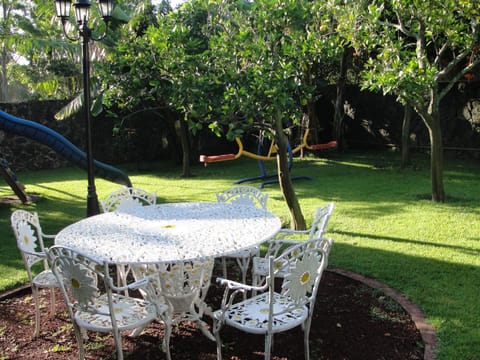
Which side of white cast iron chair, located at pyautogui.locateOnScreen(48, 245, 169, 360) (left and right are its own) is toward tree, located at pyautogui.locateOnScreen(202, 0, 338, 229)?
front

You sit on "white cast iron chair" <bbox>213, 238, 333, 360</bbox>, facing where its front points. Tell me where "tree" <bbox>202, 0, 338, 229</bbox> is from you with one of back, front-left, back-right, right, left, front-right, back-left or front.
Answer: front-right

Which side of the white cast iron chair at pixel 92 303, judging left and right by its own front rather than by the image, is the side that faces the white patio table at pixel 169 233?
front

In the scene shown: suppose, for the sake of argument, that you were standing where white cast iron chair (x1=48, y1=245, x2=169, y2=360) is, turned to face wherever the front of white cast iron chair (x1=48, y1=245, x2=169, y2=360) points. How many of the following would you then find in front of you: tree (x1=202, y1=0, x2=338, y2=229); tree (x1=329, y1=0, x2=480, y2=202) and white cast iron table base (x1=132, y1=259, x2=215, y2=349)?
3

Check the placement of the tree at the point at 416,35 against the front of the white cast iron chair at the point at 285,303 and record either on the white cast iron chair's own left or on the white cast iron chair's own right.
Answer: on the white cast iron chair's own right

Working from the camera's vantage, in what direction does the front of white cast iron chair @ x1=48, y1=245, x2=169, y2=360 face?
facing away from the viewer and to the right of the viewer

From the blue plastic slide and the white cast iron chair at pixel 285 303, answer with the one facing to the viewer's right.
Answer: the blue plastic slide

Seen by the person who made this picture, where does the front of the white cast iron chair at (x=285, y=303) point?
facing away from the viewer and to the left of the viewer

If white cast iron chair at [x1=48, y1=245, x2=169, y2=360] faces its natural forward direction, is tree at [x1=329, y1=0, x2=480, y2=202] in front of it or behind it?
in front

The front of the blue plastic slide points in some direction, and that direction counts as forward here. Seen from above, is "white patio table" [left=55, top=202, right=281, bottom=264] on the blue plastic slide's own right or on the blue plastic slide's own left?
on the blue plastic slide's own right

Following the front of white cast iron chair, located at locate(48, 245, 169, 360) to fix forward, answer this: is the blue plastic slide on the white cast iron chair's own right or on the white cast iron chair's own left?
on the white cast iron chair's own left

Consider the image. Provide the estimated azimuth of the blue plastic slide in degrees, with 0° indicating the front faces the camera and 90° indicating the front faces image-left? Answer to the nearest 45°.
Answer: approximately 270°

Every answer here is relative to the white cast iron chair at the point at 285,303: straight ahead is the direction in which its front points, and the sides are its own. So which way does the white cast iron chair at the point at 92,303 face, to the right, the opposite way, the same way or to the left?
to the right

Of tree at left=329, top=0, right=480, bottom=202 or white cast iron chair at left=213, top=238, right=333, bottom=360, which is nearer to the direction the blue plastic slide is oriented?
the tree
